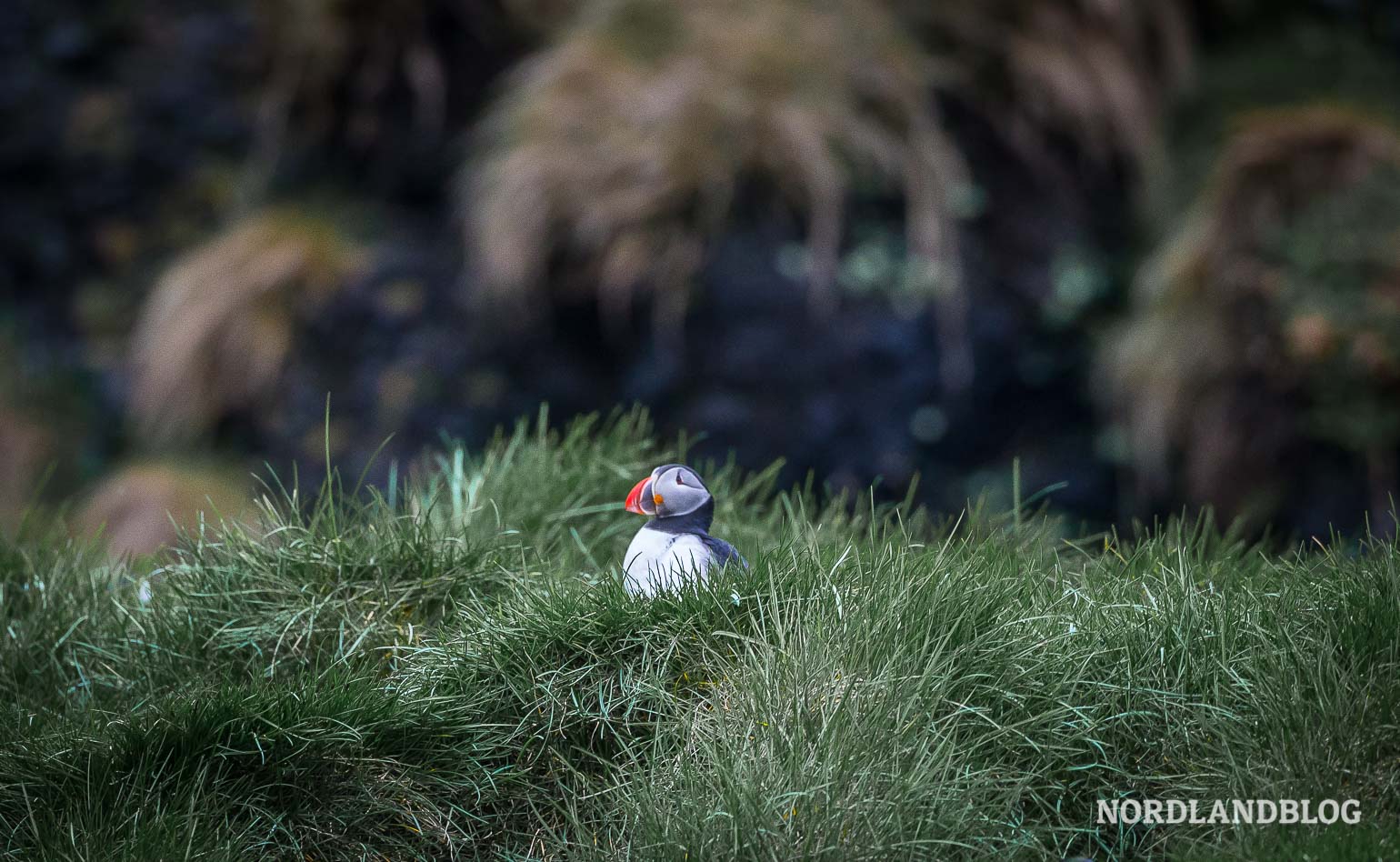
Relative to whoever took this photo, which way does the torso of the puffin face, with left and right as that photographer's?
facing the viewer and to the left of the viewer
